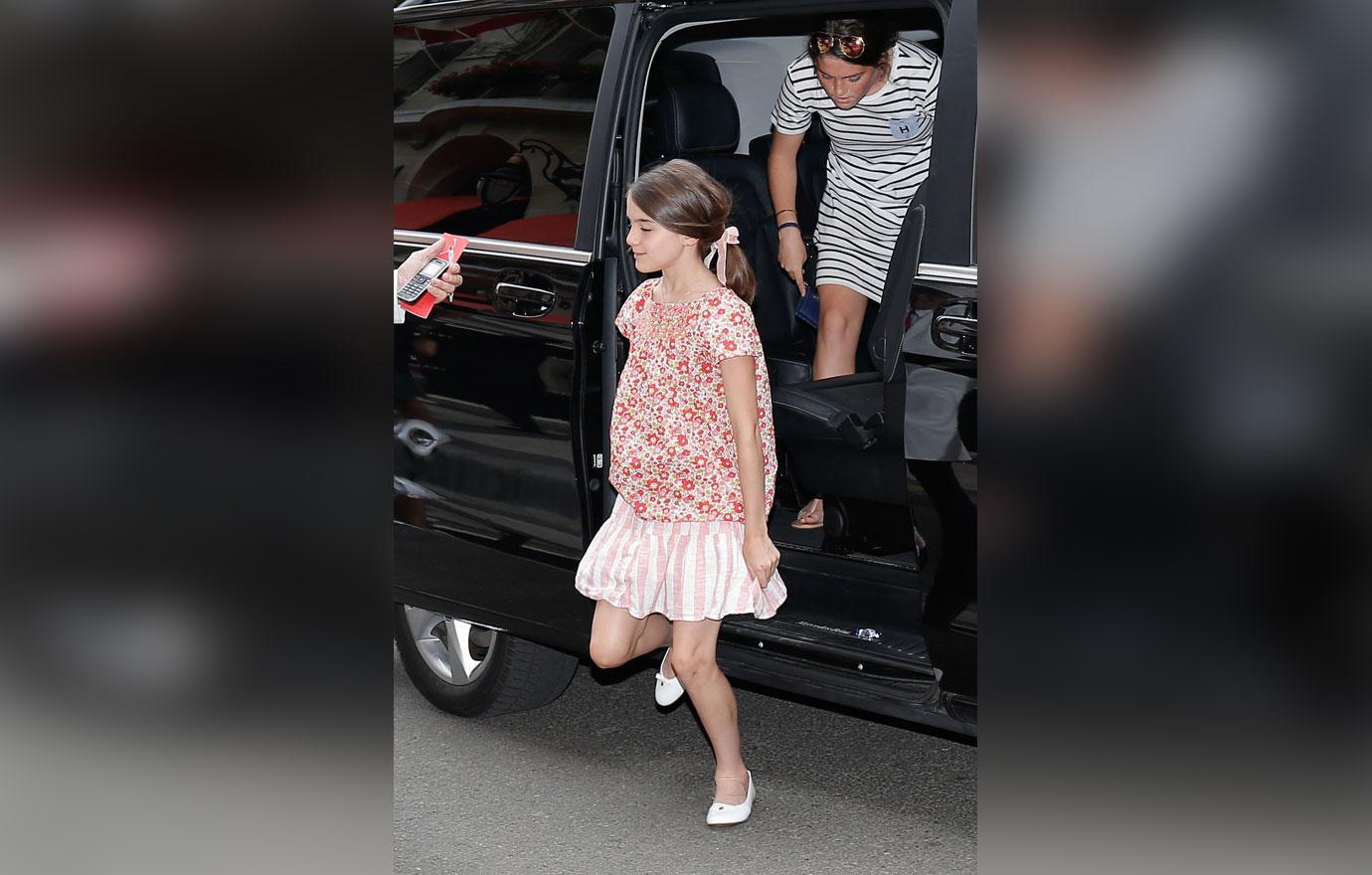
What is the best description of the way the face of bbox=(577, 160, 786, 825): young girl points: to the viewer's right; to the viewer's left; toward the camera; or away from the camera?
to the viewer's left

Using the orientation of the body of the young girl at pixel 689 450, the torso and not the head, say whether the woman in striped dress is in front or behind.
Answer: behind

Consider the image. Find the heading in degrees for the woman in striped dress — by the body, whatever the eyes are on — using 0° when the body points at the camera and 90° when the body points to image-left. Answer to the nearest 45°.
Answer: approximately 0°
